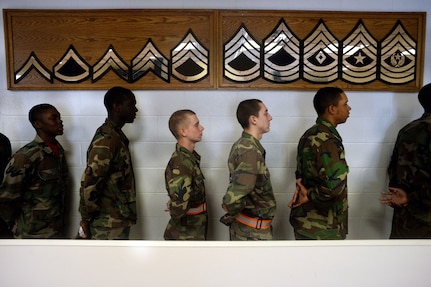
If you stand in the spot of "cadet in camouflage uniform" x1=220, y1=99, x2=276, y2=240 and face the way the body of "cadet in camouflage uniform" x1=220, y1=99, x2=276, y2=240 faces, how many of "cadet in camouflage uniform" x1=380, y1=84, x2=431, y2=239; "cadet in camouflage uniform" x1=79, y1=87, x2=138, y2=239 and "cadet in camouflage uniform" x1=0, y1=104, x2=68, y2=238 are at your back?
2

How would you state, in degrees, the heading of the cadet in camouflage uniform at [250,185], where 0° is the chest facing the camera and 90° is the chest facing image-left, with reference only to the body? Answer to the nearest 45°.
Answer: approximately 270°

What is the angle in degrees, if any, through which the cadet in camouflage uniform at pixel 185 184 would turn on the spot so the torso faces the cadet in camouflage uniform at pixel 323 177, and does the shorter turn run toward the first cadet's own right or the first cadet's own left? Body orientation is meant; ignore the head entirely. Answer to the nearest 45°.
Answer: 0° — they already face them

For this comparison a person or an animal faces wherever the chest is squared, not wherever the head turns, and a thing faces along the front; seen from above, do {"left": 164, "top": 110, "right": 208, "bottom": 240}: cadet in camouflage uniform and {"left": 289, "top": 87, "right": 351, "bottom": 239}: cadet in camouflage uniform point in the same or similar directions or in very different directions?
same or similar directions

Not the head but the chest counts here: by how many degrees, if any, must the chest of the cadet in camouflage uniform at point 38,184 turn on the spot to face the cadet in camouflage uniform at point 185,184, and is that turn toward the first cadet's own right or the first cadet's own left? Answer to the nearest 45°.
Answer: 0° — they already face them

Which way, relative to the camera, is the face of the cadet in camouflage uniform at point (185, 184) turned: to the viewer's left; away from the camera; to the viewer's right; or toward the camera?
to the viewer's right

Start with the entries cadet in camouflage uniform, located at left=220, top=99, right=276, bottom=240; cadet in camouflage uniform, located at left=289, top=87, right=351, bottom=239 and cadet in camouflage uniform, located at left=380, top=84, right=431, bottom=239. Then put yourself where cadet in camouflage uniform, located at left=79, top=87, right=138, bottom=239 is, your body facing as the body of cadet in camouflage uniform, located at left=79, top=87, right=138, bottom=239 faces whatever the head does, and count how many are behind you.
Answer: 0

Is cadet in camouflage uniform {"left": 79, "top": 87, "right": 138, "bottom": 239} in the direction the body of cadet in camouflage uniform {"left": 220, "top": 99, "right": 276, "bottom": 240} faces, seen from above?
no

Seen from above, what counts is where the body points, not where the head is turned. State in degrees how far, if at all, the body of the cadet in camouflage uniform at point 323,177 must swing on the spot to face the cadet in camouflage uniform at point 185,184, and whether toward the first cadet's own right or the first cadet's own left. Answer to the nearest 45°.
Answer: approximately 180°

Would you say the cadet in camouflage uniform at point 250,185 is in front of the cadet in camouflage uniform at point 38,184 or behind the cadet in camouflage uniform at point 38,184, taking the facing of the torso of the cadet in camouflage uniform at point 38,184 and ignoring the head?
in front

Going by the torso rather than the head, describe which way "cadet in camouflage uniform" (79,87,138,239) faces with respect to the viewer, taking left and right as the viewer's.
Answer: facing to the right of the viewer

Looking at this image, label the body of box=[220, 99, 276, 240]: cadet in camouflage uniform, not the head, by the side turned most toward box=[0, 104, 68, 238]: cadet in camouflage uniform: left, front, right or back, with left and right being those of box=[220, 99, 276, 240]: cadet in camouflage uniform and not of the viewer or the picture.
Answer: back

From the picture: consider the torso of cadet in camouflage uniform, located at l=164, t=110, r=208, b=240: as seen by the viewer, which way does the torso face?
to the viewer's right

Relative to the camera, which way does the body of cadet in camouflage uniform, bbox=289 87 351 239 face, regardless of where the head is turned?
to the viewer's right
